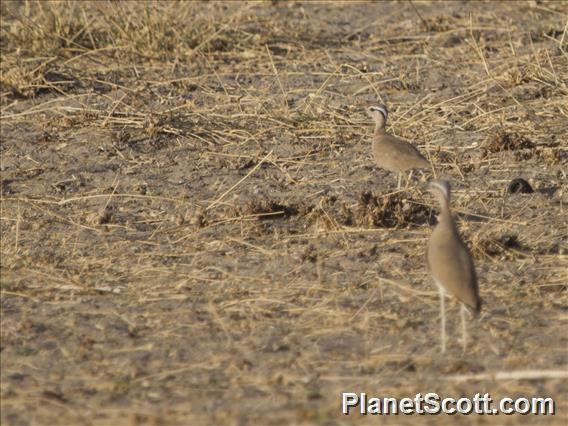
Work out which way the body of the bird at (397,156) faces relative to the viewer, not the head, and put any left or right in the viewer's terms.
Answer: facing to the left of the viewer

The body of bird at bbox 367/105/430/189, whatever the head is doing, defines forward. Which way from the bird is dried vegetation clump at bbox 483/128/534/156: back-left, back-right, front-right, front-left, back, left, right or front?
back-right
